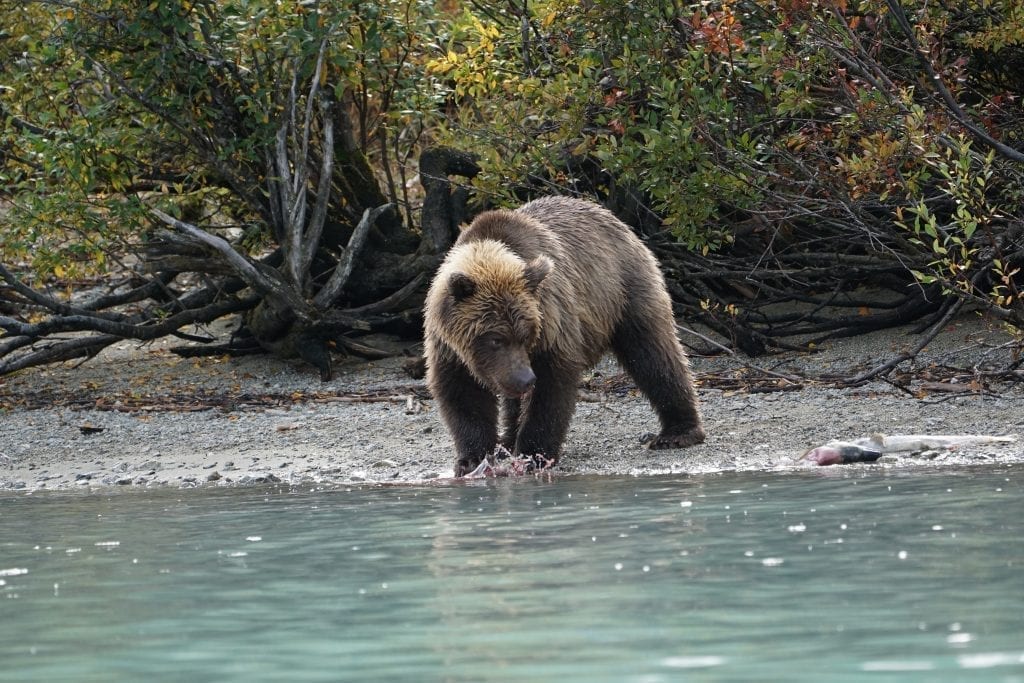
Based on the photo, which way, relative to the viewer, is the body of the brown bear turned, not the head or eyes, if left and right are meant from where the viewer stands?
facing the viewer and to the left of the viewer

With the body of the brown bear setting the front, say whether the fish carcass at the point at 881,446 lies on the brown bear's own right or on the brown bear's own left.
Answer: on the brown bear's own left
